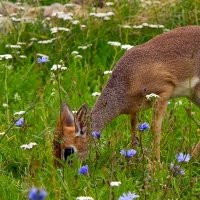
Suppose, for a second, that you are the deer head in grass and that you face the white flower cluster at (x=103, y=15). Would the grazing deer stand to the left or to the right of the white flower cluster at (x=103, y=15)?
right

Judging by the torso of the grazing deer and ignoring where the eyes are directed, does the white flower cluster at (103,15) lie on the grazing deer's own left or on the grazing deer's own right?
on the grazing deer's own right

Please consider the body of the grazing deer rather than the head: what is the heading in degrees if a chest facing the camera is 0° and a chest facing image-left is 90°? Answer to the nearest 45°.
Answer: approximately 90°

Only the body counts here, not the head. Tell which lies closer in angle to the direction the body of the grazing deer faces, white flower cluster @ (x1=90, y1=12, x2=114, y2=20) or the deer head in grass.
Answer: the deer head in grass
